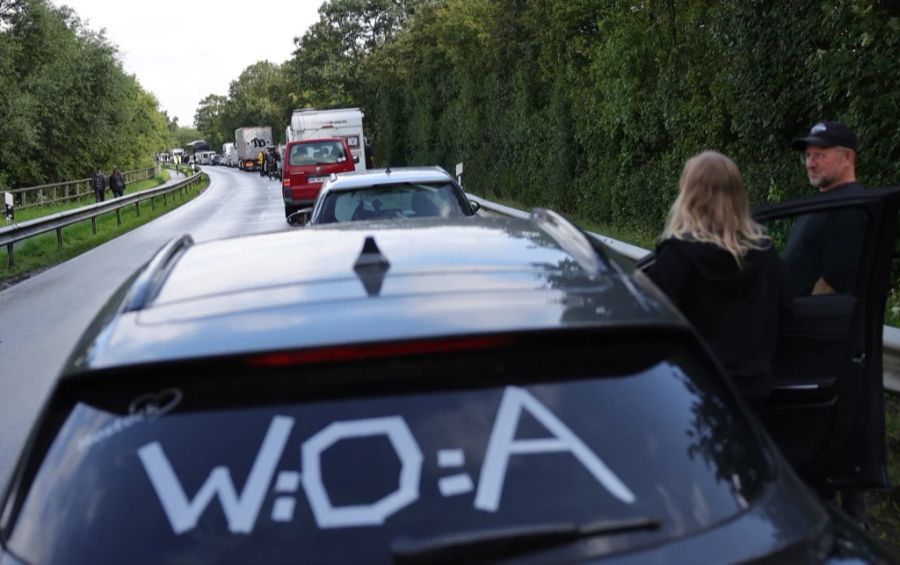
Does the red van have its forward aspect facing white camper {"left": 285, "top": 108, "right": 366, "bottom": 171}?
yes

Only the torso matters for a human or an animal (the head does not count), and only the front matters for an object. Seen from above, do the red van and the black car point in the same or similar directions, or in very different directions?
same or similar directions

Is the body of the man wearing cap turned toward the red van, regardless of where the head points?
no

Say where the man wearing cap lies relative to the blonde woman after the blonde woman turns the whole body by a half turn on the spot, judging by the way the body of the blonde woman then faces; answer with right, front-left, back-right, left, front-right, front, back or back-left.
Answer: back-left

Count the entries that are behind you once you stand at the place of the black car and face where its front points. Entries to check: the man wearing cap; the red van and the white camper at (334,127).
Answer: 0

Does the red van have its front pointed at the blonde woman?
no

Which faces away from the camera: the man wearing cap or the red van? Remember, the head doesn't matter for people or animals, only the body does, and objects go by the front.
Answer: the red van

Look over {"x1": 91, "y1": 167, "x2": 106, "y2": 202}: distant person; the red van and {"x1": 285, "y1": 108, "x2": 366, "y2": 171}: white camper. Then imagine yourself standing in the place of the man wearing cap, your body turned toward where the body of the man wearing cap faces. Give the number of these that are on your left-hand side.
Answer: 0

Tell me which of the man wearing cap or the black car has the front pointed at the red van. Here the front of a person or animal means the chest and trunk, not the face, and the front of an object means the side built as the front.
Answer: the black car

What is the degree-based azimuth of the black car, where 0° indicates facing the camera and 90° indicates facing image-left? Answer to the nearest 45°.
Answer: approximately 180°

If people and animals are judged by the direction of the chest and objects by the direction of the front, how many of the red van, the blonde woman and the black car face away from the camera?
3

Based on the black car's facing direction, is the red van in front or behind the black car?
in front

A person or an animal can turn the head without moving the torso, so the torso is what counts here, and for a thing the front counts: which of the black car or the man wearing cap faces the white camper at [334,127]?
the black car

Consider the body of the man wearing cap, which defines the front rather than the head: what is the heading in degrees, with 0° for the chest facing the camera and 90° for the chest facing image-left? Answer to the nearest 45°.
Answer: approximately 45°

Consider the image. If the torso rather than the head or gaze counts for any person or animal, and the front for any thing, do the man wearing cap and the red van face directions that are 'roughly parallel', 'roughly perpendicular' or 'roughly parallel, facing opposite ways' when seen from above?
roughly perpendicular

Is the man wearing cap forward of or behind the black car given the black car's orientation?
forward

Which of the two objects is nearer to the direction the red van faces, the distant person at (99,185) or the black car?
the distant person

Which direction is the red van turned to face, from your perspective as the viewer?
facing away from the viewer

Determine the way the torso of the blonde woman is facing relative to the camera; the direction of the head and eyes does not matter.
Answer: away from the camera

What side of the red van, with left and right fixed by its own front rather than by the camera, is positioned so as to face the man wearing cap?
back
